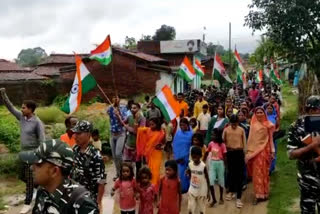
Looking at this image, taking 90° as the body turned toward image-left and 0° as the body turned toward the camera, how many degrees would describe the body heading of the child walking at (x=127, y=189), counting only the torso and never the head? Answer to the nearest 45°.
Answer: approximately 0°

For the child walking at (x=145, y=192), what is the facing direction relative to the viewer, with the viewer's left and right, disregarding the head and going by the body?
facing the viewer

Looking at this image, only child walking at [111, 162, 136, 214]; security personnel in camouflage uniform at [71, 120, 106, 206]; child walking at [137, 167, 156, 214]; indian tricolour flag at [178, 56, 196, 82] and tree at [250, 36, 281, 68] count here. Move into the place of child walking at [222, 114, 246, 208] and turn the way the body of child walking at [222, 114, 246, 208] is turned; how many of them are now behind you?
2

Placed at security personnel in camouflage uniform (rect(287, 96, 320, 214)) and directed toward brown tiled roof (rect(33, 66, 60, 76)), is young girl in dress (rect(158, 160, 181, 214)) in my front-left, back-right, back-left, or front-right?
front-left

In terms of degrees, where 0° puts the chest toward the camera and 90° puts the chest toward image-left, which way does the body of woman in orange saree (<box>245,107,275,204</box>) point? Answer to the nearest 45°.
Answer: approximately 0°

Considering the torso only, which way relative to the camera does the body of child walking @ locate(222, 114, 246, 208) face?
toward the camera

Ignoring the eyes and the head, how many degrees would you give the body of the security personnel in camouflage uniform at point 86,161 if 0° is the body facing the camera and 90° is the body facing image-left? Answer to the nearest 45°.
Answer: approximately 45°

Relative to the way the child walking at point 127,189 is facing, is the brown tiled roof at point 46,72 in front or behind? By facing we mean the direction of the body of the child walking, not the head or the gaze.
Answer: behind

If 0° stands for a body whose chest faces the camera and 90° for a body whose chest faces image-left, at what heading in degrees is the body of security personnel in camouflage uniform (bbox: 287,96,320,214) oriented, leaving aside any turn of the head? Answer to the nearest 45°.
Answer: approximately 315°
